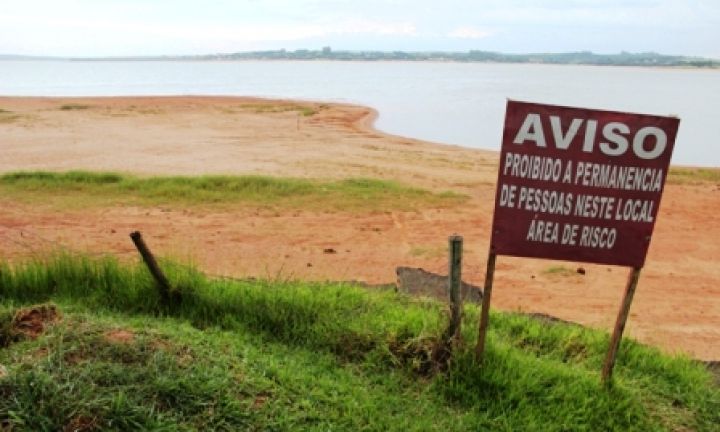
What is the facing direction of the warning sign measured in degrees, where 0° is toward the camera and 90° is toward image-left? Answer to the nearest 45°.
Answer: approximately 0°
